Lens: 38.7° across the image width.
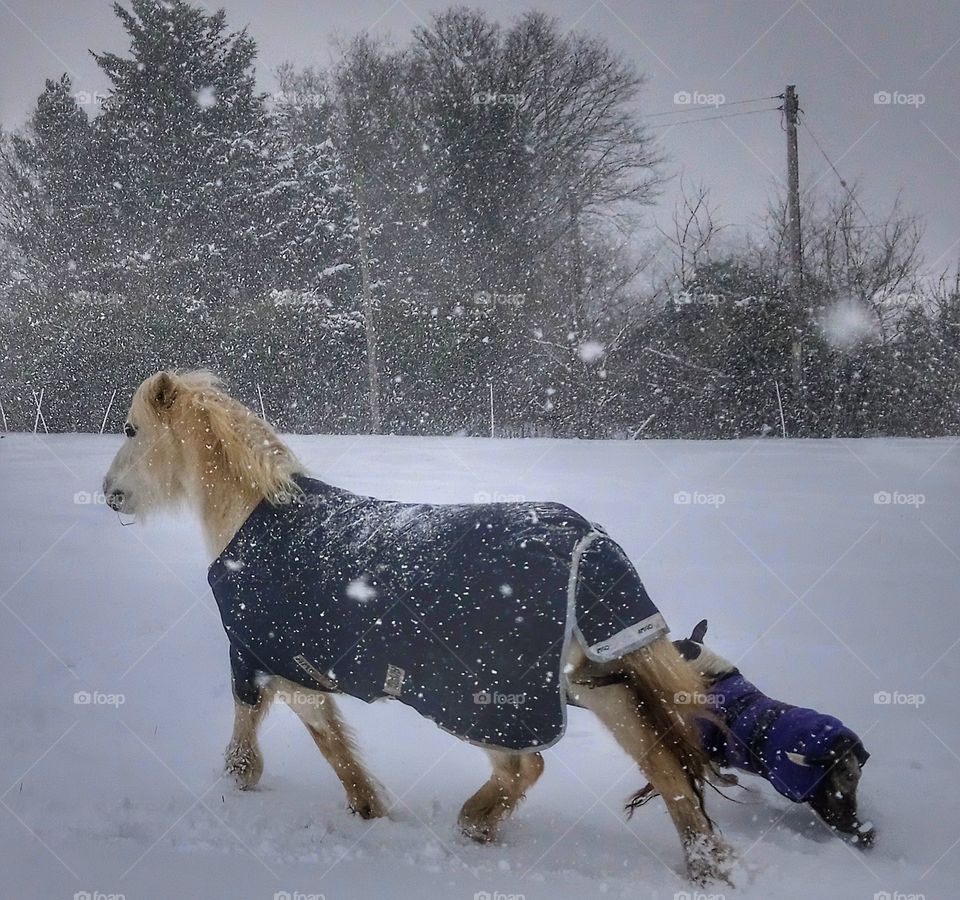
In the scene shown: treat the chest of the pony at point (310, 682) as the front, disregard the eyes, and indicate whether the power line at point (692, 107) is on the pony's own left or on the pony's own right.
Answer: on the pony's own right

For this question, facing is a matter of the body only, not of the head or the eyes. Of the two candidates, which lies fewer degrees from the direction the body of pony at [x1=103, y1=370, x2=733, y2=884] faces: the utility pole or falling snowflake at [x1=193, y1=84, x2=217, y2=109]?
the falling snowflake

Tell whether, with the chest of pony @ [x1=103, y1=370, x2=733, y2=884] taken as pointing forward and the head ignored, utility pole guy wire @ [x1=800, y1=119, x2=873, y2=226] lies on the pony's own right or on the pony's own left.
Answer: on the pony's own right

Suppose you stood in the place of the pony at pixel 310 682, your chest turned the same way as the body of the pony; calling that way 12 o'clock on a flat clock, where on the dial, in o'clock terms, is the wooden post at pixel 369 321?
The wooden post is roughly at 3 o'clock from the pony.

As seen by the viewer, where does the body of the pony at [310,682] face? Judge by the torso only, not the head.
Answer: to the viewer's left

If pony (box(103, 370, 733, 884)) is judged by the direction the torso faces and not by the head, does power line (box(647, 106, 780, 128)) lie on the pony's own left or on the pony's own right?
on the pony's own right

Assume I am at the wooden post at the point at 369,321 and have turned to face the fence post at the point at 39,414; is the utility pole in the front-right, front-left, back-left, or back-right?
back-left
